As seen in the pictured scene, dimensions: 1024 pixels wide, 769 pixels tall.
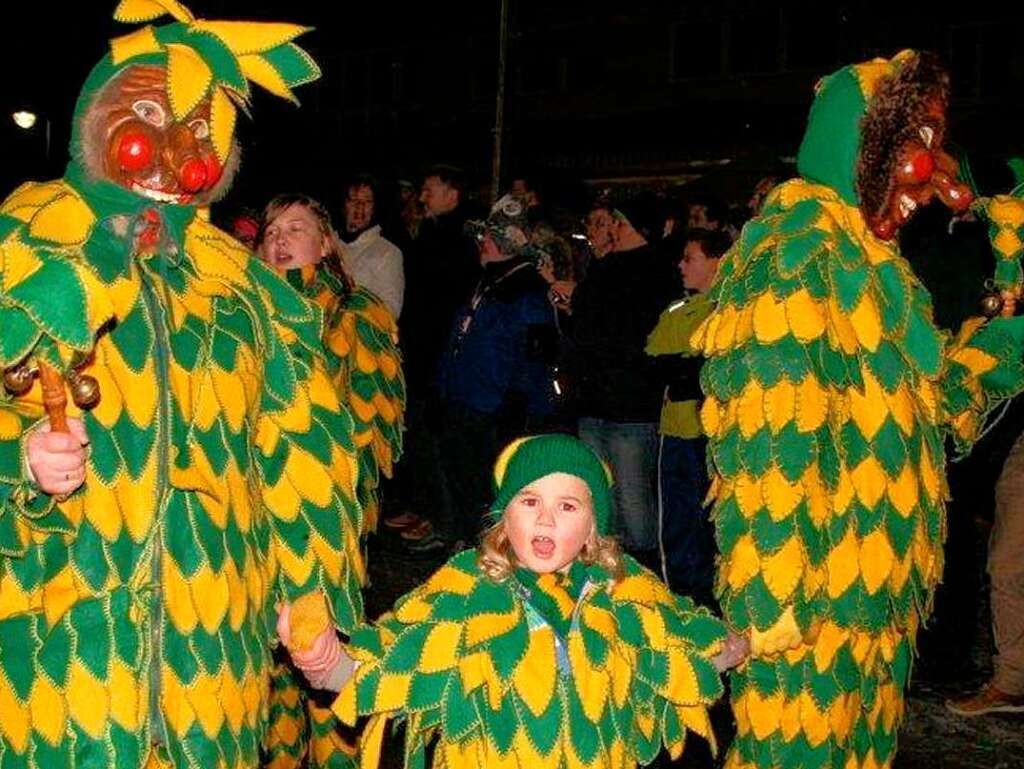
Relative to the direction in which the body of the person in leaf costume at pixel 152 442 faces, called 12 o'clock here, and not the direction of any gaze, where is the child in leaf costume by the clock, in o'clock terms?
The child in leaf costume is roughly at 10 o'clock from the person in leaf costume.

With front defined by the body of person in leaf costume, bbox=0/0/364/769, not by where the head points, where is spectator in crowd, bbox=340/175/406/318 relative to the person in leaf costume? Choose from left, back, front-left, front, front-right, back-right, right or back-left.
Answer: back

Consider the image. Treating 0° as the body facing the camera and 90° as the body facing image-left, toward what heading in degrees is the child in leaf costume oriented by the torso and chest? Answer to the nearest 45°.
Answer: approximately 0°

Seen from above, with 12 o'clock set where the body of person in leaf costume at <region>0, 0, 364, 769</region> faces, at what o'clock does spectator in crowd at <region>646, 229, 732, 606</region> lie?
The spectator in crowd is roughly at 7 o'clock from the person in leaf costume.

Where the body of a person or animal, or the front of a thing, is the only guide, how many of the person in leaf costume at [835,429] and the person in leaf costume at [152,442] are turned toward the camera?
1

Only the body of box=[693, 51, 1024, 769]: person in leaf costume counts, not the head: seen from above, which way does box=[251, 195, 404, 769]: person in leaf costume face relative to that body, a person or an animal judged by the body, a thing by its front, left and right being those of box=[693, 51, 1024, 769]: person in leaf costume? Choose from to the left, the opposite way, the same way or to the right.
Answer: to the right

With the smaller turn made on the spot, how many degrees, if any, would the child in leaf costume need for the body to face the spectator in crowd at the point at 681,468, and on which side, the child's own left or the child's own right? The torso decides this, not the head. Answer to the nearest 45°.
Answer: approximately 180°

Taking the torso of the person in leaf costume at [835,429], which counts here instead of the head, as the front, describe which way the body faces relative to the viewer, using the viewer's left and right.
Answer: facing to the right of the viewer

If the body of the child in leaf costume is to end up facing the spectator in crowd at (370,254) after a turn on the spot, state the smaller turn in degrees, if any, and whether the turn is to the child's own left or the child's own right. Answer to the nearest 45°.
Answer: approximately 180°

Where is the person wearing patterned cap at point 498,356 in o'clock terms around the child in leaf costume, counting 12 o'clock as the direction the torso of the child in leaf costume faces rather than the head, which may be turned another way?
The person wearing patterned cap is roughly at 6 o'clock from the child in leaf costume.

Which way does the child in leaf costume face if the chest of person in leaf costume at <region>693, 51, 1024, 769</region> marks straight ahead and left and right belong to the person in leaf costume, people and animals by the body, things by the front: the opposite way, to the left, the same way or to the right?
to the right
